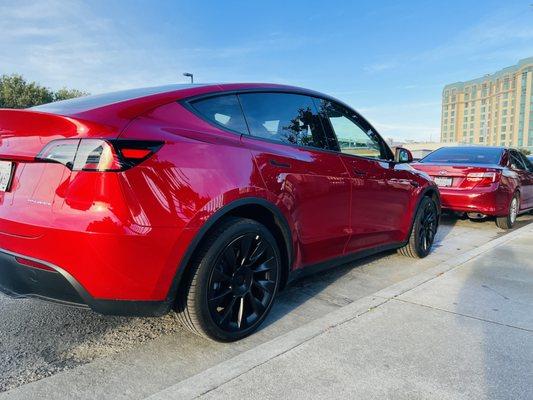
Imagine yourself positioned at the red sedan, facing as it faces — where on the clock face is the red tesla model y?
The red tesla model y is roughly at 5 o'clock from the red sedan.

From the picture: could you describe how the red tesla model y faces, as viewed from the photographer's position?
facing away from the viewer and to the right of the viewer

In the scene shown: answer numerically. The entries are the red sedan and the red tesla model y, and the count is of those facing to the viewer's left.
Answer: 0

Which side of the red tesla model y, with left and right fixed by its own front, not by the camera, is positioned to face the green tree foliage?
left

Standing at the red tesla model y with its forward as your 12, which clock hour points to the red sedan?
The red sedan is roughly at 12 o'clock from the red tesla model y.

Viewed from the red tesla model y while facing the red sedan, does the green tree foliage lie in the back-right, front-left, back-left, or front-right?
front-left

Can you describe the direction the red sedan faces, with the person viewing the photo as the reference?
facing away from the viewer and to the right of the viewer
